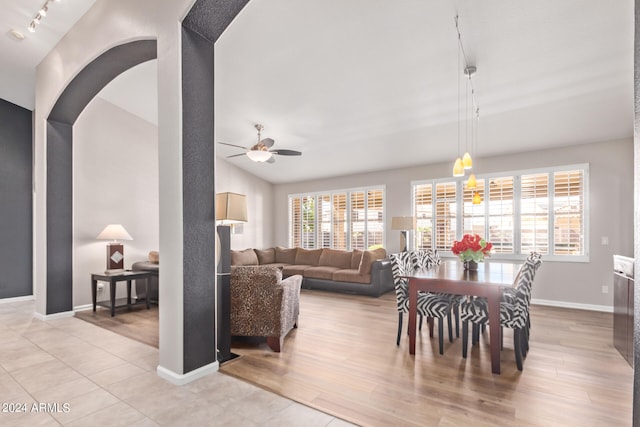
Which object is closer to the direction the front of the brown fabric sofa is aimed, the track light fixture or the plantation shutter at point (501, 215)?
the track light fixture

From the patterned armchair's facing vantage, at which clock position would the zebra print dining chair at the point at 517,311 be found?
The zebra print dining chair is roughly at 2 o'clock from the patterned armchair.

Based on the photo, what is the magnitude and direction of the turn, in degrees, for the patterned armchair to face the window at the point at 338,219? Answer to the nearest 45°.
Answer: approximately 45° to its left

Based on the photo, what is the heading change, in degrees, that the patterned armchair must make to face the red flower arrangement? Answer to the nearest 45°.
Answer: approximately 45° to its right

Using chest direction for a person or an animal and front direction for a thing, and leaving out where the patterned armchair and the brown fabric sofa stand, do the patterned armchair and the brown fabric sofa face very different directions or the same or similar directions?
very different directions

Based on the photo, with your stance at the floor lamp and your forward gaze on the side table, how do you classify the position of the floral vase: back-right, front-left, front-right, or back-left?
back-right

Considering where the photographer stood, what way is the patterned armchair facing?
facing away from the viewer and to the right of the viewer

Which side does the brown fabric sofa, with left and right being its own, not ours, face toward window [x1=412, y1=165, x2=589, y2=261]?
left
